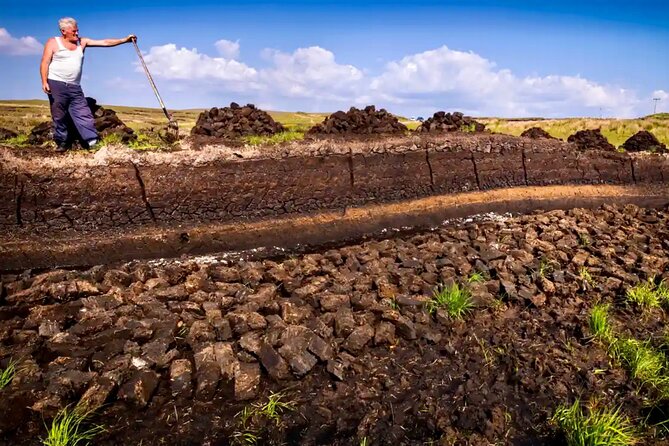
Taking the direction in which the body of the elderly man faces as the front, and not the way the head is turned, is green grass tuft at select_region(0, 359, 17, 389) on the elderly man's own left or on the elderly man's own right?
on the elderly man's own right

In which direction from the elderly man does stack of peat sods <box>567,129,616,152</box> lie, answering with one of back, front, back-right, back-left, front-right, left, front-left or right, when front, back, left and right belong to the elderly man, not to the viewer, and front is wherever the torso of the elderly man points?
front-left

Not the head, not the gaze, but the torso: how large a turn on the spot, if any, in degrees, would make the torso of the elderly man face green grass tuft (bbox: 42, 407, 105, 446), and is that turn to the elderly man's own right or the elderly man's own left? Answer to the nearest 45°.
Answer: approximately 45° to the elderly man's own right

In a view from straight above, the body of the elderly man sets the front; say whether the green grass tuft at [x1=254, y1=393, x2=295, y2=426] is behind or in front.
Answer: in front

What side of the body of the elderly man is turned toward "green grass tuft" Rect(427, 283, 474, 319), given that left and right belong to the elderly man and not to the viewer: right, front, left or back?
front

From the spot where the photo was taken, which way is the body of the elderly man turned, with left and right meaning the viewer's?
facing the viewer and to the right of the viewer

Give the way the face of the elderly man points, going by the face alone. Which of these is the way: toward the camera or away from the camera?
toward the camera

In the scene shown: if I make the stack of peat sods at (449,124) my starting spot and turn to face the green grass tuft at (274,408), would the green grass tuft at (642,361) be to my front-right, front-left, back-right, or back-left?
front-left

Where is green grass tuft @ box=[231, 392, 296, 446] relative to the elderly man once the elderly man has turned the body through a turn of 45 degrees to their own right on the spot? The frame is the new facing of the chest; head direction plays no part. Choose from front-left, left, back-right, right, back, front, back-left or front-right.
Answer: front

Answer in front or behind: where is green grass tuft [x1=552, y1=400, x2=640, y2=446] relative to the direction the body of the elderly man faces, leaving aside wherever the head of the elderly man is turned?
in front

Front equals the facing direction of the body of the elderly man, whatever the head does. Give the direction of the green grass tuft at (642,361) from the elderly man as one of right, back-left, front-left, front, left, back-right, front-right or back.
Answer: front
